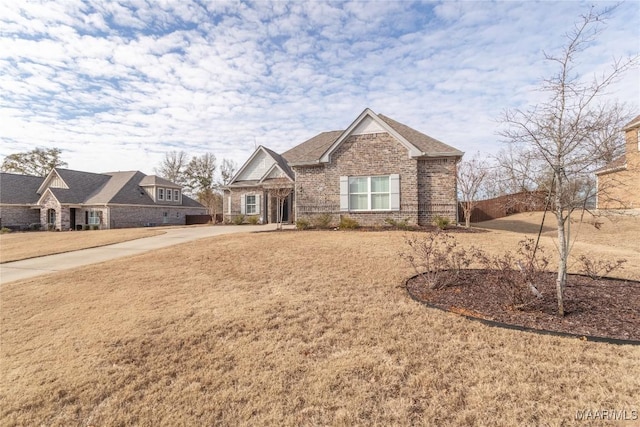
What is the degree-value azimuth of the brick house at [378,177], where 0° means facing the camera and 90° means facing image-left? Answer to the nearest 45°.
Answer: approximately 0°

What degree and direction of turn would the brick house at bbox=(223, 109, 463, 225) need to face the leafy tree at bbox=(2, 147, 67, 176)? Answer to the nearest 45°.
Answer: approximately 135° to its right

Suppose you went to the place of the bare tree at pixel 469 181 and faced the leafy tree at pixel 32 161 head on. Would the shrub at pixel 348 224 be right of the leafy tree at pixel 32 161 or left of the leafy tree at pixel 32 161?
left

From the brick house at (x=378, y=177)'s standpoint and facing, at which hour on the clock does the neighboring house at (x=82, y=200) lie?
The neighboring house is roughly at 4 o'clock from the brick house.

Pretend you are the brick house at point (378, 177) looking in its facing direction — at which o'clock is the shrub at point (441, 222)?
The shrub is roughly at 10 o'clock from the brick house.

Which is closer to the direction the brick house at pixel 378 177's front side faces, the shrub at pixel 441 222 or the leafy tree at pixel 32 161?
the shrub
